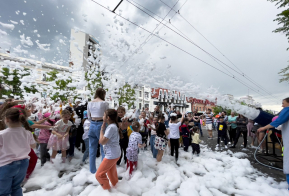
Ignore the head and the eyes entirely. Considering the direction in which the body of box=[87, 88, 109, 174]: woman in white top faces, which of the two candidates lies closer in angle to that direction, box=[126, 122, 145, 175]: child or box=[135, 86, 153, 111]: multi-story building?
the multi-story building

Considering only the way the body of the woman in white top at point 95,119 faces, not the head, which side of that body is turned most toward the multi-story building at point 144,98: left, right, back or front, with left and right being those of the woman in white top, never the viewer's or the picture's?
front

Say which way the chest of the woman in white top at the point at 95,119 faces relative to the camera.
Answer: away from the camera

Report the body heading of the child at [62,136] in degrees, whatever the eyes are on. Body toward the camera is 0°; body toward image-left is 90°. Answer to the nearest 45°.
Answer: approximately 0°

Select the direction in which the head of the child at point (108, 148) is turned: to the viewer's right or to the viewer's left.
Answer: to the viewer's left

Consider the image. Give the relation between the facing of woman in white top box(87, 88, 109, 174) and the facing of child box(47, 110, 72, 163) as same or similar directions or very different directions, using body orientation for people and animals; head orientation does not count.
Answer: very different directions

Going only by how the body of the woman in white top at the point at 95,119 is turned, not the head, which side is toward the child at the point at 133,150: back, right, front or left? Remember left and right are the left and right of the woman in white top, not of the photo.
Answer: right

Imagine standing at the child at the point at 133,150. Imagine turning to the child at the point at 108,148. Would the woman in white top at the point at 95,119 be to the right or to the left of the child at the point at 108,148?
right

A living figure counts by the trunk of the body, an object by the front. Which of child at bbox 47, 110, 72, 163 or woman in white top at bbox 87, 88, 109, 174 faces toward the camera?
the child
